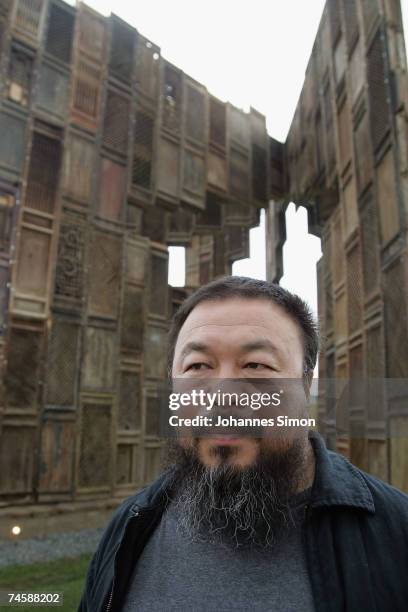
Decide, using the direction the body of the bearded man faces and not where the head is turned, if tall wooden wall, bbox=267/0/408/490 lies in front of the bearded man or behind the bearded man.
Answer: behind

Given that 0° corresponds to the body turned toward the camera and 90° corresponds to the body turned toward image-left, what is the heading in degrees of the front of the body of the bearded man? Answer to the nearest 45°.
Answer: approximately 45°
